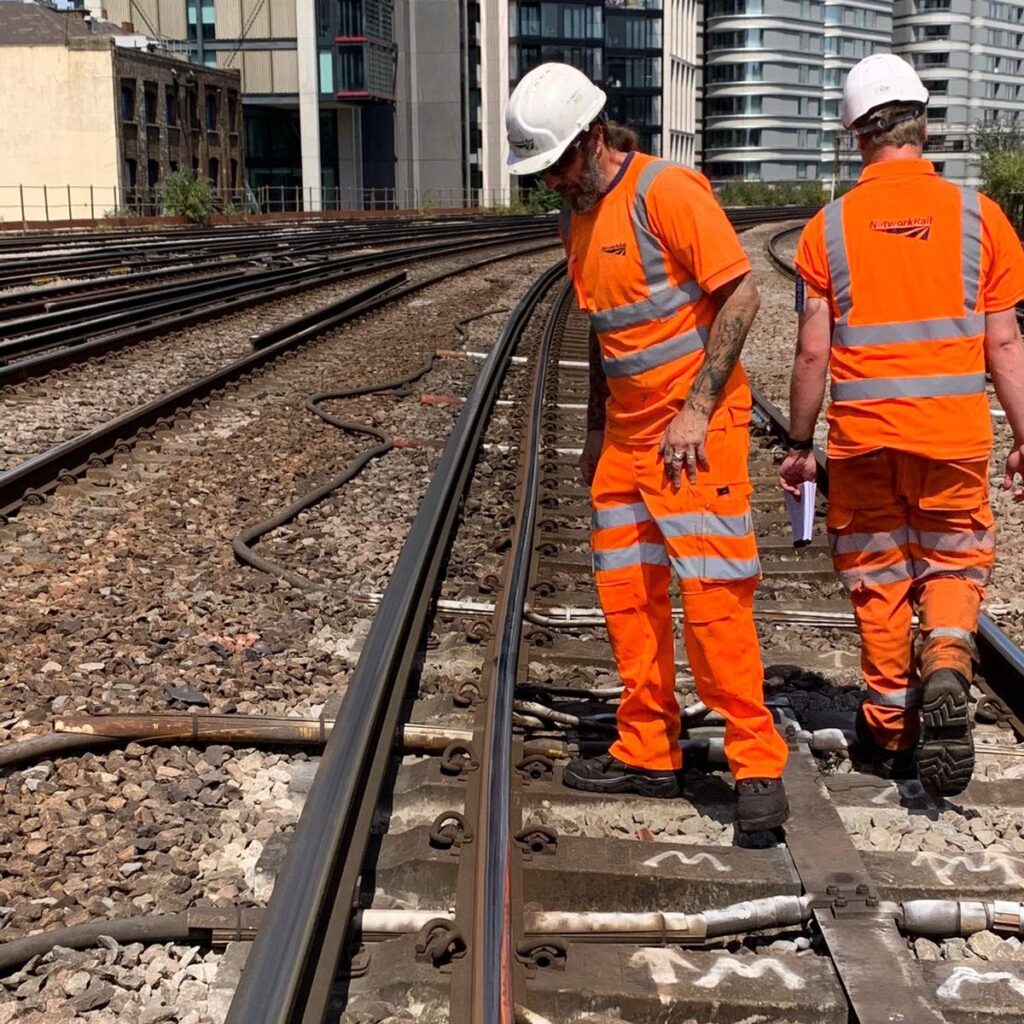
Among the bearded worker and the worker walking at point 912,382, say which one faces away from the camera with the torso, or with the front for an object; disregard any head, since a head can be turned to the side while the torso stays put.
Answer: the worker walking

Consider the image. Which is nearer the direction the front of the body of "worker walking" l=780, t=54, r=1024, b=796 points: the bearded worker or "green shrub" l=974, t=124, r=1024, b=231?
the green shrub

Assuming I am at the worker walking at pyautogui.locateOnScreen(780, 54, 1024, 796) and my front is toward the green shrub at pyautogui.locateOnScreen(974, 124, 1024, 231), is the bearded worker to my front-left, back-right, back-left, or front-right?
back-left

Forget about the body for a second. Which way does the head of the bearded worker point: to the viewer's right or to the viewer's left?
to the viewer's left

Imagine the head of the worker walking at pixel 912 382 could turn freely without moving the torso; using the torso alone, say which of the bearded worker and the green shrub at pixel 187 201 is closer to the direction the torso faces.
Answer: the green shrub

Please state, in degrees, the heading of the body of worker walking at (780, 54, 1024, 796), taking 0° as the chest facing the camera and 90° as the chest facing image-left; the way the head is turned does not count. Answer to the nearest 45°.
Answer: approximately 180°

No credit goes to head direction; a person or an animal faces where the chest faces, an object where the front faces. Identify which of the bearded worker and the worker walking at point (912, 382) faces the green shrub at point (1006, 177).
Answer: the worker walking

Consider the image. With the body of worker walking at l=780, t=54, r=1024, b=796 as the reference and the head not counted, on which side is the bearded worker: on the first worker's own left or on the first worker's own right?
on the first worker's own left

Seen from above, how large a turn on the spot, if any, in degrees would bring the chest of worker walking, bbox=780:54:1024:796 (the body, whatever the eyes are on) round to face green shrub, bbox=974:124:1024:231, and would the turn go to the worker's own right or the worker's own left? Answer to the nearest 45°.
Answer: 0° — they already face it

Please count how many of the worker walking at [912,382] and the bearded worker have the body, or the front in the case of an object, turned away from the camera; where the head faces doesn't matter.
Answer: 1
